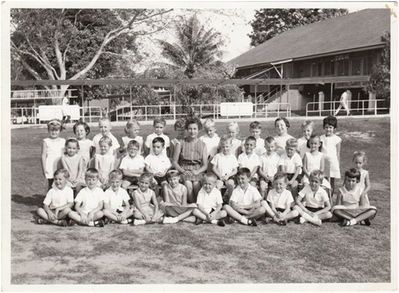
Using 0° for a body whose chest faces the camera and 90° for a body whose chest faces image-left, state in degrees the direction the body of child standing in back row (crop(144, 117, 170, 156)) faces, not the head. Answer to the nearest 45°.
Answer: approximately 0°

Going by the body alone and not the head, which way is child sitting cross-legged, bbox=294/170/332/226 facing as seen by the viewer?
toward the camera

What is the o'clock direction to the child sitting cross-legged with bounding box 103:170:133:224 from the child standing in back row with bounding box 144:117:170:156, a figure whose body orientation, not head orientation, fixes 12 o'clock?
The child sitting cross-legged is roughly at 1 o'clock from the child standing in back row.

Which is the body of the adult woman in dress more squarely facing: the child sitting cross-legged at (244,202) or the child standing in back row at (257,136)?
the child sitting cross-legged

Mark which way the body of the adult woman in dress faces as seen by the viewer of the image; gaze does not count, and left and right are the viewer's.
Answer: facing the viewer

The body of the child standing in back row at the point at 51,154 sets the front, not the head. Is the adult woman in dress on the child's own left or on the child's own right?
on the child's own left

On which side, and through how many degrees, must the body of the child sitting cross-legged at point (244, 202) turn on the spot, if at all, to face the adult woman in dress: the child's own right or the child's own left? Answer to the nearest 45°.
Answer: approximately 135° to the child's own right

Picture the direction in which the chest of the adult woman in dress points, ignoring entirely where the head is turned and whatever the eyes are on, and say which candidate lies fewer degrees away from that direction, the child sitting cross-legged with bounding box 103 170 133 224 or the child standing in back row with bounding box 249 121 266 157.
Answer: the child sitting cross-legged

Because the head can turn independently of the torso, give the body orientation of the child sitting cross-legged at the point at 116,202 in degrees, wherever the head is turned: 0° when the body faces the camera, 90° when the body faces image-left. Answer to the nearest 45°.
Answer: approximately 0°

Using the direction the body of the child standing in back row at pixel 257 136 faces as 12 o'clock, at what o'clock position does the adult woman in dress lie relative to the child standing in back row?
The adult woman in dress is roughly at 2 o'clock from the child standing in back row.

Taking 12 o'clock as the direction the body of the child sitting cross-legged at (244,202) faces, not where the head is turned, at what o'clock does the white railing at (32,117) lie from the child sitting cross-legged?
The white railing is roughly at 5 o'clock from the child sitting cross-legged.
